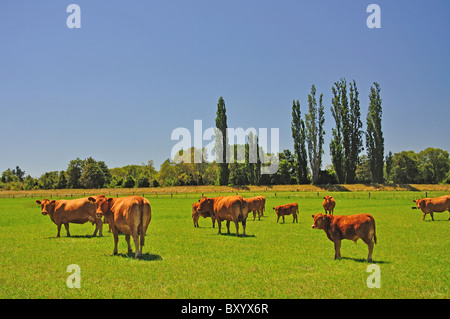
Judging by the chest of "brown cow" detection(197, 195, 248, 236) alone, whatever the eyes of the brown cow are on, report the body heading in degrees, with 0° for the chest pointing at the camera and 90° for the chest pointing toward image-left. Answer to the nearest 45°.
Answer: approximately 135°

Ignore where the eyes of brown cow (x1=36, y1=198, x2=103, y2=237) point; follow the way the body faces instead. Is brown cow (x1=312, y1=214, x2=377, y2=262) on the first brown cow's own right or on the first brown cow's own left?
on the first brown cow's own left

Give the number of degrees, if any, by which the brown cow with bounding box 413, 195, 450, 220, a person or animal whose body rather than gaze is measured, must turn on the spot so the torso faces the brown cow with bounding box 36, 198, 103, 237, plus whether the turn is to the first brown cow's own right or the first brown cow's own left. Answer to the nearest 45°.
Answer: approximately 45° to the first brown cow's own left

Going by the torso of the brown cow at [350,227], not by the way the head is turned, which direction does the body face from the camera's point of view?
to the viewer's left

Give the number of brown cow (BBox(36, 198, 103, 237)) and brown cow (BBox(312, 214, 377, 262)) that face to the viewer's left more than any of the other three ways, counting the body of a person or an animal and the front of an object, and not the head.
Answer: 2

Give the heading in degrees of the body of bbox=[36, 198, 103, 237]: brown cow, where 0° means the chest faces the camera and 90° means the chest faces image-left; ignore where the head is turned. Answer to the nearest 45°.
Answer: approximately 90°

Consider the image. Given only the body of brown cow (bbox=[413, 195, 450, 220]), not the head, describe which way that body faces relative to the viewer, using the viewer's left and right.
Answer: facing to the left of the viewer
